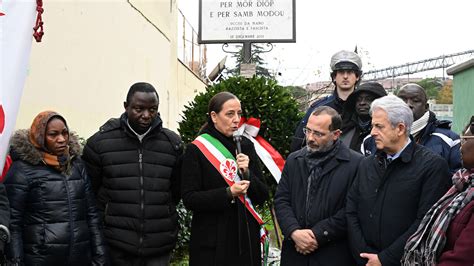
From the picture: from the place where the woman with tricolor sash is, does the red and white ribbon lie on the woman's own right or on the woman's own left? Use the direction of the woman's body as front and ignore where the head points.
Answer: on the woman's own left

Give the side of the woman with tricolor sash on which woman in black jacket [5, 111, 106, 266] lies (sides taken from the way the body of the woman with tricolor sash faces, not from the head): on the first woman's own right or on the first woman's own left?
on the first woman's own right

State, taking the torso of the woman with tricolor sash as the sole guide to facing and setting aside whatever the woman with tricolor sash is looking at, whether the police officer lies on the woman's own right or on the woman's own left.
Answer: on the woman's own left

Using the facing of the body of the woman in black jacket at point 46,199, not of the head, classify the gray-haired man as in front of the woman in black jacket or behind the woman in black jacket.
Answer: in front

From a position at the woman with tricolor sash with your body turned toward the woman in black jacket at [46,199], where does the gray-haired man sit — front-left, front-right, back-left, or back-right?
back-left

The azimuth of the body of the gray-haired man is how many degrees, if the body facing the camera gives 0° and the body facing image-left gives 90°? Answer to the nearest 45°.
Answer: approximately 45°

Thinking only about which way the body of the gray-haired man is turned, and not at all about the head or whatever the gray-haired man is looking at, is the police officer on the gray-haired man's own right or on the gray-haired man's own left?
on the gray-haired man's own right

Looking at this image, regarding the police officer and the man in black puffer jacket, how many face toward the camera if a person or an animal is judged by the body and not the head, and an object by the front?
2

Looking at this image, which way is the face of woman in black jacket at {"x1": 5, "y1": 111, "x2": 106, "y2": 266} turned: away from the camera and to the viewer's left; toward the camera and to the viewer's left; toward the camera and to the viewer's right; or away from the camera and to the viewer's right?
toward the camera and to the viewer's right

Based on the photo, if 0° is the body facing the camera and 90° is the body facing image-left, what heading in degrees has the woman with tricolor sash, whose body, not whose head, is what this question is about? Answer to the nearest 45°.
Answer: approximately 315°

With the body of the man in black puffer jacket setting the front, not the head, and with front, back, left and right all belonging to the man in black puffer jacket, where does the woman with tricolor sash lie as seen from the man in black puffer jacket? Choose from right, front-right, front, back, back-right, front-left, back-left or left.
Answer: left

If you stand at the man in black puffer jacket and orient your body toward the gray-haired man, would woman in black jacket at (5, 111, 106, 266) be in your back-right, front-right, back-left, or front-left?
back-right

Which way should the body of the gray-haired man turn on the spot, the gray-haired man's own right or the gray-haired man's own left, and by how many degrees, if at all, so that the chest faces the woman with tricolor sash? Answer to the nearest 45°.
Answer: approximately 45° to the gray-haired man's own right
